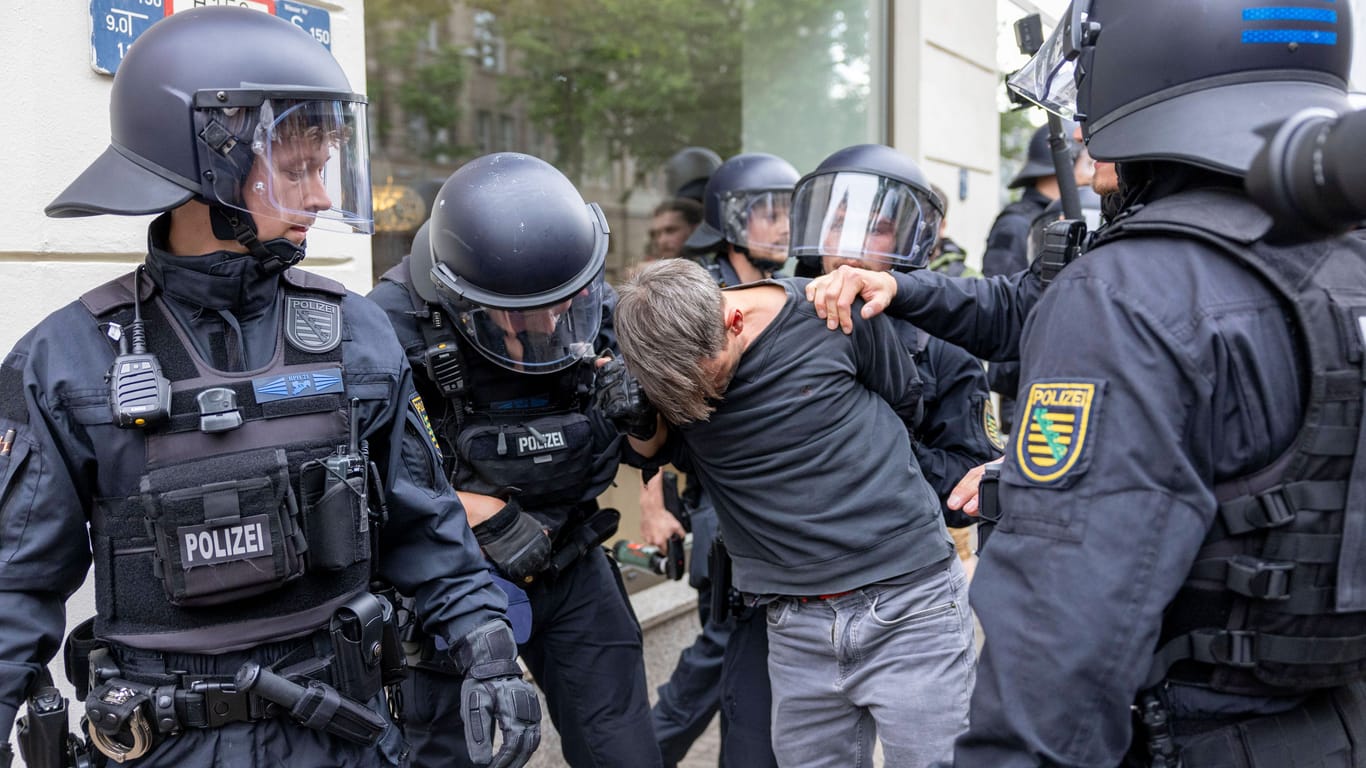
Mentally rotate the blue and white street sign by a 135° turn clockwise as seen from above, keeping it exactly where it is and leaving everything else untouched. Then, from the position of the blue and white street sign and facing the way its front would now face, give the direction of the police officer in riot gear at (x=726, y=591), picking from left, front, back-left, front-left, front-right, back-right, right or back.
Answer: back-right

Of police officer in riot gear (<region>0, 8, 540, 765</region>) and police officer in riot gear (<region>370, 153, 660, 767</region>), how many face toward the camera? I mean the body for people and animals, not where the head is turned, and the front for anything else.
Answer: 2

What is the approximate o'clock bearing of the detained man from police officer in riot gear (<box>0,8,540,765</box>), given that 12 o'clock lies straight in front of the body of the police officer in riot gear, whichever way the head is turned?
The detained man is roughly at 9 o'clock from the police officer in riot gear.

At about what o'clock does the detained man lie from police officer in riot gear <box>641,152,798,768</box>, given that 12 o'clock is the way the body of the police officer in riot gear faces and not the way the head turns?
The detained man is roughly at 1 o'clock from the police officer in riot gear.

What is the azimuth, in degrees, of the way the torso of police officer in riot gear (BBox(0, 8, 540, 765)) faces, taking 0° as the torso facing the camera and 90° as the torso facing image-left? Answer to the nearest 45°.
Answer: approximately 0°

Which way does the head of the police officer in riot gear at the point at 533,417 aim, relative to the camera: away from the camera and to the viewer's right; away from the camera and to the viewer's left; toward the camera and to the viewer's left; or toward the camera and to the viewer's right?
toward the camera and to the viewer's right

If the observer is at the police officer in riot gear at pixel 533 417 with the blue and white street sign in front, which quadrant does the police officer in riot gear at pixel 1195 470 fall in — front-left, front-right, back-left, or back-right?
back-left
